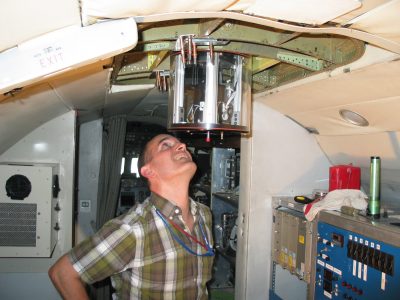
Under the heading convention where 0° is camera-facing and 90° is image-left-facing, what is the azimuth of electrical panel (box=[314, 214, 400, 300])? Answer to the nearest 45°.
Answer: approximately 45°

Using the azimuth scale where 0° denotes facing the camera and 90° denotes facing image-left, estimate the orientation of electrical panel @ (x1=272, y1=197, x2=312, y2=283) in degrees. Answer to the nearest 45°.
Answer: approximately 45°

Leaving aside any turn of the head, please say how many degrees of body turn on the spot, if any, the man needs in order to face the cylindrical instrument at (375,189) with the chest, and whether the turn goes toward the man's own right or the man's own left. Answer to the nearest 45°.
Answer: approximately 45° to the man's own left

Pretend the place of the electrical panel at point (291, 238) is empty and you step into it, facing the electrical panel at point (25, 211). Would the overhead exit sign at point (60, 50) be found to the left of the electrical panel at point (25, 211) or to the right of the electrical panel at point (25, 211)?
left

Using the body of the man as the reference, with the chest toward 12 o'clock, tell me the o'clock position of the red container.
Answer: The red container is roughly at 10 o'clock from the man.

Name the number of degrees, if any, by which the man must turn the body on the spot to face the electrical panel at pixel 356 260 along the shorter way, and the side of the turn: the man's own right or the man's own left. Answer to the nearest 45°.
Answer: approximately 45° to the man's own left

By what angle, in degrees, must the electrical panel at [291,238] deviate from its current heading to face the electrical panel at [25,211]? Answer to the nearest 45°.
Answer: approximately 45° to its right
